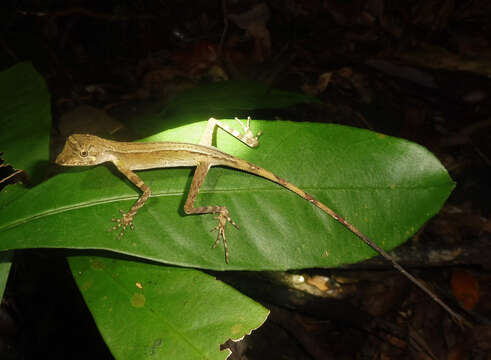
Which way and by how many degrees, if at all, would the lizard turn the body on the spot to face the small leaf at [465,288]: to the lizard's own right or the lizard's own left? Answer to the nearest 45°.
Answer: approximately 180°

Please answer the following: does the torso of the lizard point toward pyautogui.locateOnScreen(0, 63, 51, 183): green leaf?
yes

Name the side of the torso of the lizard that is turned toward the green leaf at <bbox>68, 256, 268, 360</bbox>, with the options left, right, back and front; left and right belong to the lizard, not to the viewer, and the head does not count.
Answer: left

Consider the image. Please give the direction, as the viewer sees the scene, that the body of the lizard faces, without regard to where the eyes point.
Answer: to the viewer's left
